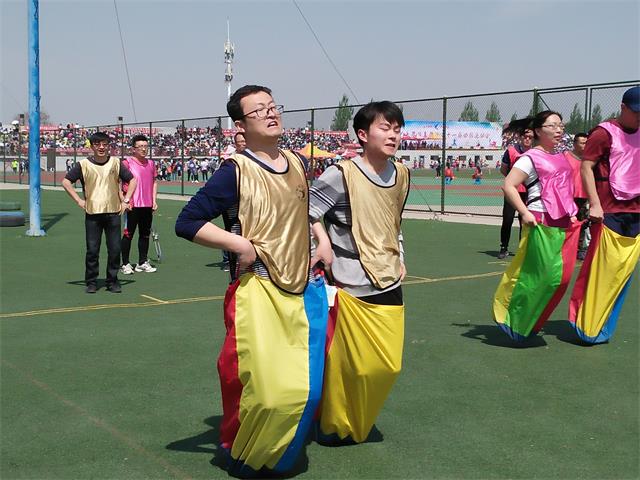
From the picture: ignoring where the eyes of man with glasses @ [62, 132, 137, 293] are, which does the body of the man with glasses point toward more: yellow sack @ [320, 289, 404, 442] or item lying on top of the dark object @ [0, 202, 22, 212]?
the yellow sack

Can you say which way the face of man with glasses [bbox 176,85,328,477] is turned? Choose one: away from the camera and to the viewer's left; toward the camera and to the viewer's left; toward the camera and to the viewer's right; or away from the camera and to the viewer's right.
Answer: toward the camera and to the viewer's right

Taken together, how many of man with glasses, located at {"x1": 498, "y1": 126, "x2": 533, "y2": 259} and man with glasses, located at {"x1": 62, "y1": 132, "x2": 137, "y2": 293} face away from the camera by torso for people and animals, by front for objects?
0

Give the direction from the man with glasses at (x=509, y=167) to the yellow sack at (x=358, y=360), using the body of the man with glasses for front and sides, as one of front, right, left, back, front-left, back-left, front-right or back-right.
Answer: front-right

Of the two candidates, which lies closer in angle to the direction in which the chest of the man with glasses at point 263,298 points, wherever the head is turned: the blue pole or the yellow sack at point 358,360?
the yellow sack

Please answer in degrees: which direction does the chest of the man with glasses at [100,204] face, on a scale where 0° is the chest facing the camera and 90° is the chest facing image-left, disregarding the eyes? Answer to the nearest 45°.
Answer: approximately 0°

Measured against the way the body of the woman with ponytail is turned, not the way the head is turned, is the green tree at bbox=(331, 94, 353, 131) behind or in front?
behind

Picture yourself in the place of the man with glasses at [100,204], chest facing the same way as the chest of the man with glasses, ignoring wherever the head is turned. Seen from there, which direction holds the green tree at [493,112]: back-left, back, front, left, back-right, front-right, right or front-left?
back-left

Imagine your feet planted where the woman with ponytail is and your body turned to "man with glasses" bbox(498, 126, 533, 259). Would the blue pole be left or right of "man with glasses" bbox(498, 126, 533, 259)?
left

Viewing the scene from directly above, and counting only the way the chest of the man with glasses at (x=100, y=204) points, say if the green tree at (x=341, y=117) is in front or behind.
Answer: behind

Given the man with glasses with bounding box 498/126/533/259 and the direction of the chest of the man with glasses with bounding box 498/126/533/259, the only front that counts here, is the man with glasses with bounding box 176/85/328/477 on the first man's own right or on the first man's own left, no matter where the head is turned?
on the first man's own right

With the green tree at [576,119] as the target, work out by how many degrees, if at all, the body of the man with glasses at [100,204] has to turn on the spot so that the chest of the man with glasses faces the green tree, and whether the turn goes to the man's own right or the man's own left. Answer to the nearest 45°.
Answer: approximately 135° to the man's own left
